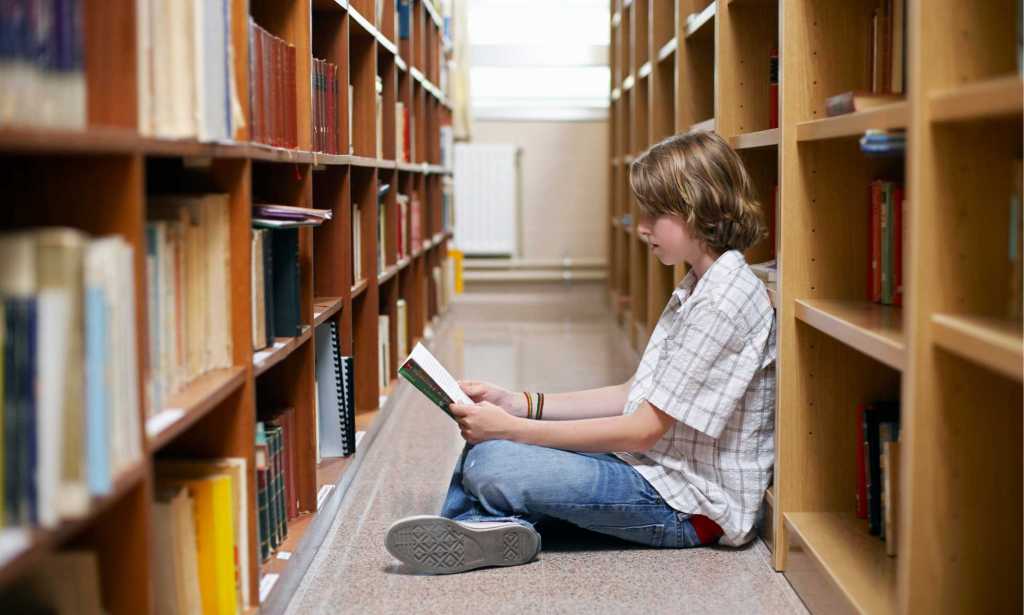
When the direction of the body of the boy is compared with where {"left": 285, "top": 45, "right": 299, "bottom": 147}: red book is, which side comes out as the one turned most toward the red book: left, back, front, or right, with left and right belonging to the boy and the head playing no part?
front

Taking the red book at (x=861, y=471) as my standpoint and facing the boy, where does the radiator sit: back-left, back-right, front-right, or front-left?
front-right

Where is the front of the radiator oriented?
toward the camera

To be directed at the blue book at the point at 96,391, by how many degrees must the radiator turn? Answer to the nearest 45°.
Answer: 0° — it already faces it

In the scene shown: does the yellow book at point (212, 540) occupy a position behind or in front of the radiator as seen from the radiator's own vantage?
in front

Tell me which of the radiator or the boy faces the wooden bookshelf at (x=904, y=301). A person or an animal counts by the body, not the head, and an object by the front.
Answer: the radiator

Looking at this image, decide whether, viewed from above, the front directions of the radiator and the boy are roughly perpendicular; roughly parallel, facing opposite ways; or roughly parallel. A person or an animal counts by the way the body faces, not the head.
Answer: roughly perpendicular

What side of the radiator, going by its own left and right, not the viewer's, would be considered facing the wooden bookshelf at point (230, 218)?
front

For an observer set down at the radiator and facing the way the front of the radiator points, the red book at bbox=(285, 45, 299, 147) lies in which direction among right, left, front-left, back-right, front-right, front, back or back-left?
front

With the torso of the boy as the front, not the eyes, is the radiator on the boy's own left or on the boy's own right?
on the boy's own right

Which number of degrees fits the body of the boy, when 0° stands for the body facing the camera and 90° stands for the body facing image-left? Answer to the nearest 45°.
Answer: approximately 90°

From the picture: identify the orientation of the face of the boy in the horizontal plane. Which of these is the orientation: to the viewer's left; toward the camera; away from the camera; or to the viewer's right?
to the viewer's left

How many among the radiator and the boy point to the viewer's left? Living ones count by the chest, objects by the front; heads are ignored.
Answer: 1

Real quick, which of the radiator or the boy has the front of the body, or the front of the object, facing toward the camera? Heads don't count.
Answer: the radiator

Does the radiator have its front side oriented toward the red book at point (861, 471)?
yes
